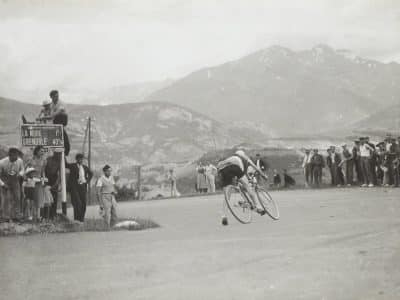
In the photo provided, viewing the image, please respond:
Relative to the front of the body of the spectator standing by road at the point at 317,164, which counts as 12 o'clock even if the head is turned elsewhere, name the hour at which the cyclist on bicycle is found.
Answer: The cyclist on bicycle is roughly at 12 o'clock from the spectator standing by road.

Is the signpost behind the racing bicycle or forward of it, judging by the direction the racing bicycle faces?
behind

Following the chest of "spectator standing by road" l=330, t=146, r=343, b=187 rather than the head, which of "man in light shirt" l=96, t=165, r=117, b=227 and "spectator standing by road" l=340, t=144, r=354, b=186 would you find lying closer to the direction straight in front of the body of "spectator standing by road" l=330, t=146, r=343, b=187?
the man in light shirt

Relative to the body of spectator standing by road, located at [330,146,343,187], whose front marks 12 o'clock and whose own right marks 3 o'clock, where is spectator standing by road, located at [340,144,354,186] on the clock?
spectator standing by road, located at [340,144,354,186] is roughly at 10 o'clock from spectator standing by road, located at [330,146,343,187].

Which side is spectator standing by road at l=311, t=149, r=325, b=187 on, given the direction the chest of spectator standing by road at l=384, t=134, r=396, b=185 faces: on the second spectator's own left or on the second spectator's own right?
on the second spectator's own right

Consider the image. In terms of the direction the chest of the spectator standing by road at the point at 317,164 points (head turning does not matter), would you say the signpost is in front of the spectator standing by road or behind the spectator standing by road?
in front

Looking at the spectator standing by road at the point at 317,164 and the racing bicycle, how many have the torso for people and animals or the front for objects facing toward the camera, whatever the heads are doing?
1

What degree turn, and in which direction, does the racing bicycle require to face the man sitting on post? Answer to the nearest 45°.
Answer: approximately 135° to its left

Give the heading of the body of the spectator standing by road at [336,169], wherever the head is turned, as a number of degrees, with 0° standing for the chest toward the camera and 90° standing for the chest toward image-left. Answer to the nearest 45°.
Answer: approximately 45°

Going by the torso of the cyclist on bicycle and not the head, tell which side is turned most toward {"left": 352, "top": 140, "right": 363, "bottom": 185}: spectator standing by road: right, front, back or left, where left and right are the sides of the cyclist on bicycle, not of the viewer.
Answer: front

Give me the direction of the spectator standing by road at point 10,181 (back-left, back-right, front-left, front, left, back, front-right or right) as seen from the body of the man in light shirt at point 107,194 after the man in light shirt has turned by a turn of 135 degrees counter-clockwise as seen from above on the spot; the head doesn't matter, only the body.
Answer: left

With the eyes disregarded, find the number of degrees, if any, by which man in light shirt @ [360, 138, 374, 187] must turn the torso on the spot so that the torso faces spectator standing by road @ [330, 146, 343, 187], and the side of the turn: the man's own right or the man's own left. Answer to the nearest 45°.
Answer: approximately 90° to the man's own right

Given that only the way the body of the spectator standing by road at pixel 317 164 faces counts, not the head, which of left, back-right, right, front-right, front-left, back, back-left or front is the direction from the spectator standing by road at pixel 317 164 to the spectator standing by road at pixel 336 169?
front-left

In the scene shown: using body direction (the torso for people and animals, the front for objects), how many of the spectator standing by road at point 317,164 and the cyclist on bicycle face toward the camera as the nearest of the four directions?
1

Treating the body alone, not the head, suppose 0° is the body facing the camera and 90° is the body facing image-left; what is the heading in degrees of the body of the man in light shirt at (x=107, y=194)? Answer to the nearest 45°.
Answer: approximately 315°
